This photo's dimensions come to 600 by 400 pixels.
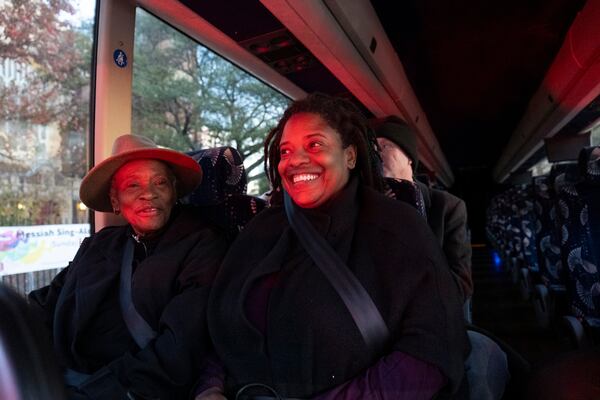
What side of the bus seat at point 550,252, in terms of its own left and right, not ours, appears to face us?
front

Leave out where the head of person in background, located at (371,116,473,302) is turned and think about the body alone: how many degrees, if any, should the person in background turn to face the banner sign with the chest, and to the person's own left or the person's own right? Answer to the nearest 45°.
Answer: approximately 45° to the person's own right

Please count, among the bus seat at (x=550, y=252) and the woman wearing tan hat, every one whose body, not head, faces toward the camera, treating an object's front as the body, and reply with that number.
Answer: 2

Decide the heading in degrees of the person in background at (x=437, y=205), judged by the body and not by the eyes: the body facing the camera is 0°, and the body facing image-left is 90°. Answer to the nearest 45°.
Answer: approximately 45°

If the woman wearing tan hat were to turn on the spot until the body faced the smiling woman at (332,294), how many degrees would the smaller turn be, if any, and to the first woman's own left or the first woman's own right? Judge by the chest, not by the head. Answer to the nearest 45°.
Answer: approximately 45° to the first woman's own left

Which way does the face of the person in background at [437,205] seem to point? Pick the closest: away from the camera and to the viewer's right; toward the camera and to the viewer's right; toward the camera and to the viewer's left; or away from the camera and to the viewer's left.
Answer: toward the camera and to the viewer's left

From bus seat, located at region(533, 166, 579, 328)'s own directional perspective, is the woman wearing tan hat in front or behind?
in front

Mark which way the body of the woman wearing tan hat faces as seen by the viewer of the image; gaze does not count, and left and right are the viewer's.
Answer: facing the viewer
